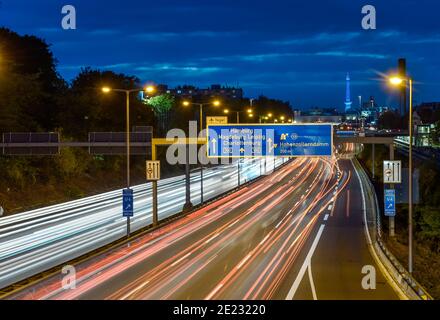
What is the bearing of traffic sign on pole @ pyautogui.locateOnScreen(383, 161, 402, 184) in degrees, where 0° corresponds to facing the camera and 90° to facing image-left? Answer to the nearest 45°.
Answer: approximately 0°

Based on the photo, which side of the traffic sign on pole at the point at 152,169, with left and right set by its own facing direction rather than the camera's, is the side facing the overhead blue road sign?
left

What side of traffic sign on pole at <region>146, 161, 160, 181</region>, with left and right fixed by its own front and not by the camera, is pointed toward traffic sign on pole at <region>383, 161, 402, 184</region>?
left

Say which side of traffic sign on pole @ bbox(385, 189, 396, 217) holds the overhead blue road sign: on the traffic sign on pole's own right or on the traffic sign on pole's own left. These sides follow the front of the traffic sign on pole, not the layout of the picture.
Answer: on the traffic sign on pole's own right

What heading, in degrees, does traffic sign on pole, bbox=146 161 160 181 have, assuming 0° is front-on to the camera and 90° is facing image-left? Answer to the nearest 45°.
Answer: approximately 0°

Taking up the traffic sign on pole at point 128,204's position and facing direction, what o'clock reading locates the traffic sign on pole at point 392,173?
the traffic sign on pole at point 392,173 is roughly at 9 o'clock from the traffic sign on pole at point 128,204.
